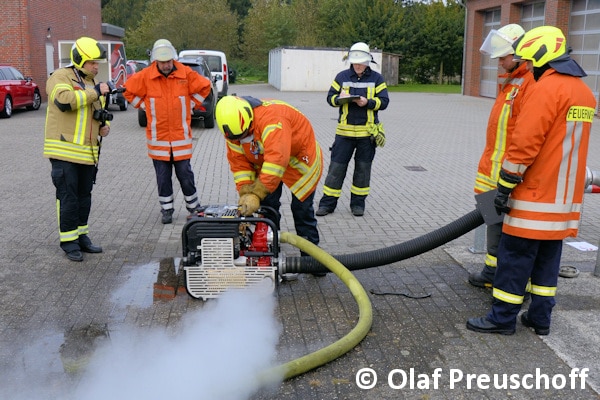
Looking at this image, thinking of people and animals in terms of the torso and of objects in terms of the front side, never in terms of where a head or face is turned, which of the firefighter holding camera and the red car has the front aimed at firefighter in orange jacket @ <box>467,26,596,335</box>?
the firefighter holding camera

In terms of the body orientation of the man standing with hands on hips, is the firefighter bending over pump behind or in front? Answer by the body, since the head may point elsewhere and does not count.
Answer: in front

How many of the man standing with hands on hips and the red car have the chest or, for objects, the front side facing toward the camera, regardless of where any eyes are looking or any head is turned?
1

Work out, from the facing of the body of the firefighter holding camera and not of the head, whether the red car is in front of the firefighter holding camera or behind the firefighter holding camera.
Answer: behind

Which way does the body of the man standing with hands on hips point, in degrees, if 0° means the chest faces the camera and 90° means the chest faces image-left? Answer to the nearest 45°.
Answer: approximately 0°

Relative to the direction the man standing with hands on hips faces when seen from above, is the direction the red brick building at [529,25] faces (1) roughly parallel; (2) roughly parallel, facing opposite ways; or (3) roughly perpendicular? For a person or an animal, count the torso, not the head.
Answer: roughly perpendicular

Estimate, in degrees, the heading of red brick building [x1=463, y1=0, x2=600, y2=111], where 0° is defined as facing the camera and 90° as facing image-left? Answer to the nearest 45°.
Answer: approximately 45°

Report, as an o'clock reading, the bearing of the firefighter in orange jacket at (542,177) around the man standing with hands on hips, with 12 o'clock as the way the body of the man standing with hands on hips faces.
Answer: The firefighter in orange jacket is roughly at 11 o'clock from the man standing with hands on hips.

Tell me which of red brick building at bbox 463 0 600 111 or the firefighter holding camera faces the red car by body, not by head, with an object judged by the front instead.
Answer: the red brick building

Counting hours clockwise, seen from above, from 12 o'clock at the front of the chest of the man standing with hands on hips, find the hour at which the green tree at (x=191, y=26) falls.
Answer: The green tree is roughly at 6 o'clock from the man standing with hands on hips.

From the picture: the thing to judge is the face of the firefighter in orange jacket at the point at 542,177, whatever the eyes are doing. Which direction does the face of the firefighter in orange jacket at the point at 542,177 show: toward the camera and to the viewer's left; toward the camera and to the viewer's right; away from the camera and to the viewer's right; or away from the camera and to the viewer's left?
away from the camera and to the viewer's left

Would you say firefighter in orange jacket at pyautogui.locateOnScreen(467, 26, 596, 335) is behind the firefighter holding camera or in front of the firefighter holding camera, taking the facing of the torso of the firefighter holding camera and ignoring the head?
in front

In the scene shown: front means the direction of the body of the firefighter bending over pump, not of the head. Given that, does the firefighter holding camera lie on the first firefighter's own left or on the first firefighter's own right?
on the first firefighter's own right

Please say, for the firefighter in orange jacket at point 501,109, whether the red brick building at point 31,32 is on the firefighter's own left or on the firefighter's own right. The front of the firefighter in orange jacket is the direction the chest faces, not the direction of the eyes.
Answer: on the firefighter's own right
